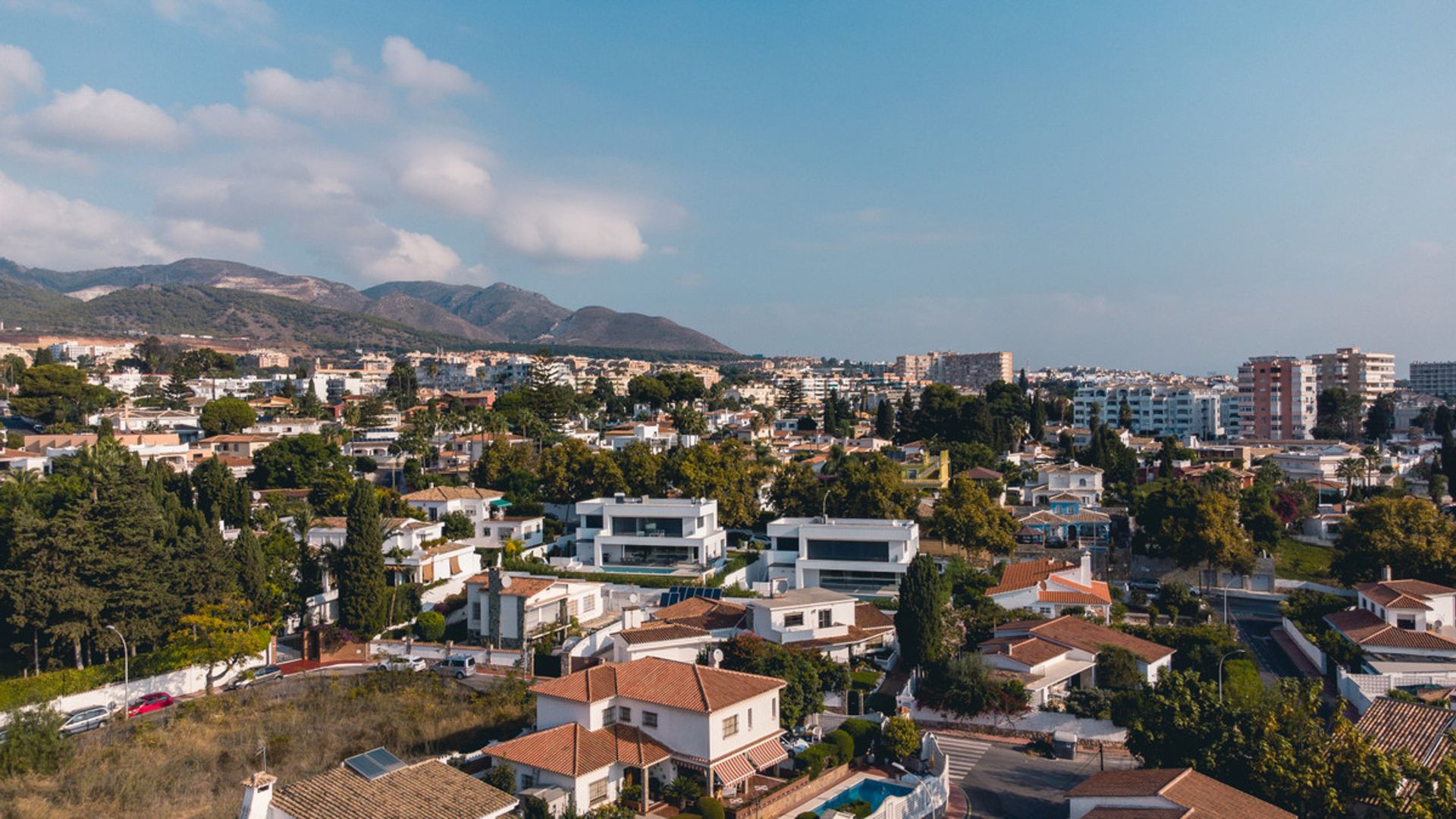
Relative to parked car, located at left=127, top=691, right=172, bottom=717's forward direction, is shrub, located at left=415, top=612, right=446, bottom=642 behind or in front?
behind

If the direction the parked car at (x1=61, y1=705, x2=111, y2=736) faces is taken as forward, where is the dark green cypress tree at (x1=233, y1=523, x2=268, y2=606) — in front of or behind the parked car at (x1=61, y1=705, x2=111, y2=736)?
behind

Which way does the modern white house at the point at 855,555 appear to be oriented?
toward the camera

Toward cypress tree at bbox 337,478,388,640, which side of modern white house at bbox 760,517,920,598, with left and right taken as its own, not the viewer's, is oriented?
right

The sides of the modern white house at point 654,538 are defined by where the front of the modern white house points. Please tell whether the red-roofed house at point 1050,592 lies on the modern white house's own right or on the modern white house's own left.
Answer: on the modern white house's own left

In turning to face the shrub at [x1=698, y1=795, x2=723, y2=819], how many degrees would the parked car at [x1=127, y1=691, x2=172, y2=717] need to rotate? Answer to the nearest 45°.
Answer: approximately 90° to its left

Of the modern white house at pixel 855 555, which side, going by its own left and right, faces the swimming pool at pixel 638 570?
right

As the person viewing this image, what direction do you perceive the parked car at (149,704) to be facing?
facing the viewer and to the left of the viewer

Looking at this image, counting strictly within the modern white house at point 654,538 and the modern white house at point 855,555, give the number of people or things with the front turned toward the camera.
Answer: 2
